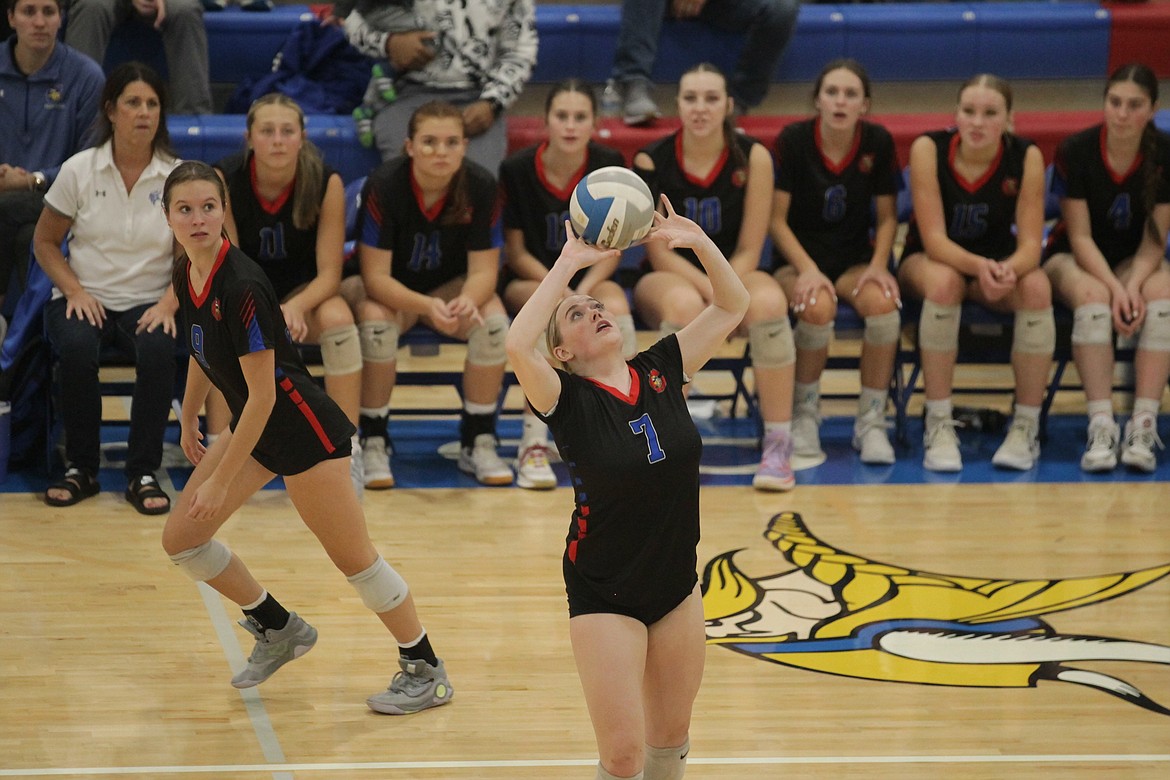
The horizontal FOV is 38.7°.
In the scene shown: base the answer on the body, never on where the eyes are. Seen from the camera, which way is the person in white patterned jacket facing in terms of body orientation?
toward the camera

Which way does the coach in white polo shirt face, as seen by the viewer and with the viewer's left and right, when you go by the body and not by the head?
facing the viewer

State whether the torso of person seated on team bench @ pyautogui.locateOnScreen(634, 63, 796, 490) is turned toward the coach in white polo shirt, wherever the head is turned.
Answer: no

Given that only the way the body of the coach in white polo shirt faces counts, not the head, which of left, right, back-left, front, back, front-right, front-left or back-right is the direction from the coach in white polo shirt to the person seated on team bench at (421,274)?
left

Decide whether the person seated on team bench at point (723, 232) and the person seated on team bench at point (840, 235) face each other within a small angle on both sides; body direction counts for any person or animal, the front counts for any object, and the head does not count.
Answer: no

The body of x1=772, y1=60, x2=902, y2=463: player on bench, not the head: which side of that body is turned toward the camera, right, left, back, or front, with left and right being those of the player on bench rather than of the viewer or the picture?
front

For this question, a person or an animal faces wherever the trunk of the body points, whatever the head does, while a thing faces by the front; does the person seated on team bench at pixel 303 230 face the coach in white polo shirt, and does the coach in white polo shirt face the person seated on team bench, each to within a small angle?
no

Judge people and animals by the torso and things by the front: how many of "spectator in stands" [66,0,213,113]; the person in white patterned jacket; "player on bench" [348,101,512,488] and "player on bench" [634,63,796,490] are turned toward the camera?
4

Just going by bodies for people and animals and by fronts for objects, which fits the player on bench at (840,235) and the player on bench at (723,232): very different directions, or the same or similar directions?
same or similar directions

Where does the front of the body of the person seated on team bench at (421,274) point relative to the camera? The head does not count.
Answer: toward the camera

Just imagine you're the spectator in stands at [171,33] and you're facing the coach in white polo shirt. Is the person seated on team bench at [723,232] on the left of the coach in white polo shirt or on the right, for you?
left

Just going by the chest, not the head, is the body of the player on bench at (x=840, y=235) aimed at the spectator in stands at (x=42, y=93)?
no

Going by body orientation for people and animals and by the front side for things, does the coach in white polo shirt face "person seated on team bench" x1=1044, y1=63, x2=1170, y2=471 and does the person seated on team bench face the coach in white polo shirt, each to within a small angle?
no

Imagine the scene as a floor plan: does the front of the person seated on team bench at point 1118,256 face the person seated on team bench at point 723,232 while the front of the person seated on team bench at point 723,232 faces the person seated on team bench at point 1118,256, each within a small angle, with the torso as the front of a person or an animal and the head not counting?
no

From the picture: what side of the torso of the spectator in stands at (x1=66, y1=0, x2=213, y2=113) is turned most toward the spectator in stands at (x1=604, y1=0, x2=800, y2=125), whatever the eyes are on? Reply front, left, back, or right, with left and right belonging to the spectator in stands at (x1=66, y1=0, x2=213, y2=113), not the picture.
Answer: left

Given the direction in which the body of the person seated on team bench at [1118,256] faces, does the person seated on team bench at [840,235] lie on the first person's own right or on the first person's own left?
on the first person's own right

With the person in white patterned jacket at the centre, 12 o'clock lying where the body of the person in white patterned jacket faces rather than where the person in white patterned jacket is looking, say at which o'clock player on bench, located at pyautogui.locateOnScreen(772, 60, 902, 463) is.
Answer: The player on bench is roughly at 10 o'clock from the person in white patterned jacket.

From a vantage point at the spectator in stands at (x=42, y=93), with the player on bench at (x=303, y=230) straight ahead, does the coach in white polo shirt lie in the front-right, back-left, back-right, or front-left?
front-right

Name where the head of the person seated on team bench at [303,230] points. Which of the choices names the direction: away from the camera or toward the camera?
toward the camera

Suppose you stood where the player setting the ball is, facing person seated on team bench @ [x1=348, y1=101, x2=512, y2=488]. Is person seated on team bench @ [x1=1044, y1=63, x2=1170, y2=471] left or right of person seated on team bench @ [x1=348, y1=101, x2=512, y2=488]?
right
